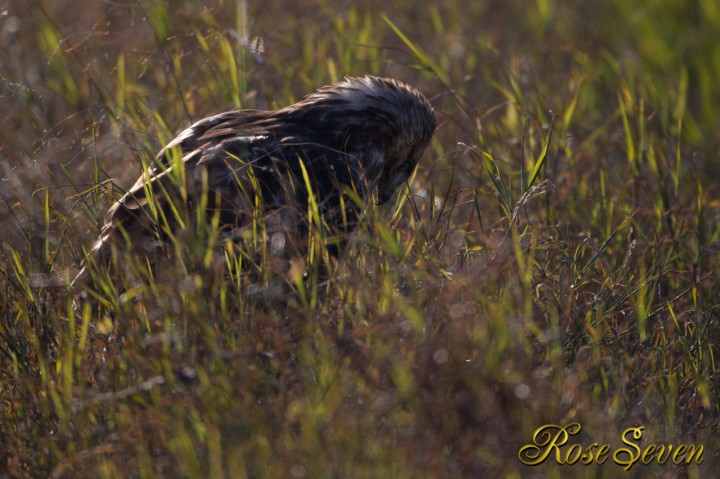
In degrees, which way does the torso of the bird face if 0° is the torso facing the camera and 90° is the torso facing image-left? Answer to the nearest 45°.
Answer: approximately 270°
